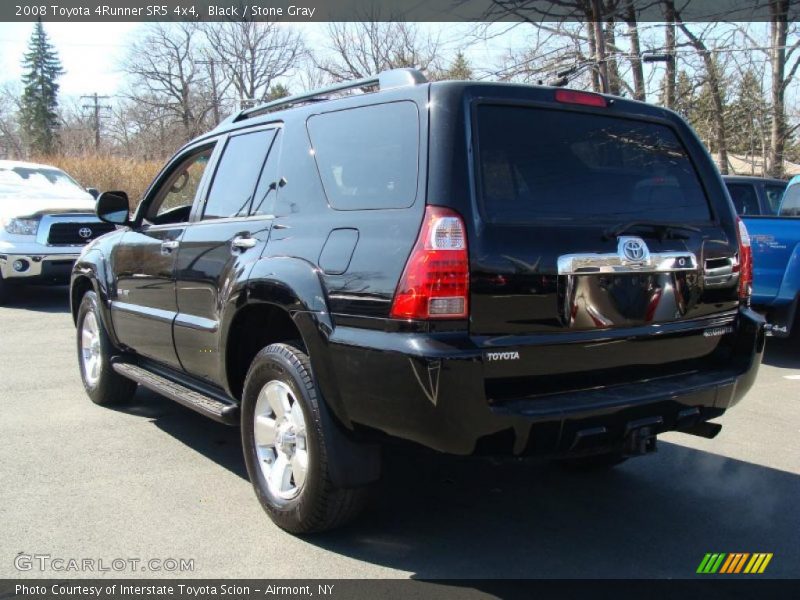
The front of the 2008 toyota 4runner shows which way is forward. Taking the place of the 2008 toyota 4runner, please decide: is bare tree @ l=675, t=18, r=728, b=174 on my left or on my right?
on my right

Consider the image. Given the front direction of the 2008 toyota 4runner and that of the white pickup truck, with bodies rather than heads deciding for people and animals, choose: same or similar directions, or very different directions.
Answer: very different directions

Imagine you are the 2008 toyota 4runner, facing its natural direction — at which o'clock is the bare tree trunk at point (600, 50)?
The bare tree trunk is roughly at 2 o'clock from the 2008 toyota 4runner.

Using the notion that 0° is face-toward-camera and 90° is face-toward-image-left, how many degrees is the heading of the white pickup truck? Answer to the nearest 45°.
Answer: approximately 315°

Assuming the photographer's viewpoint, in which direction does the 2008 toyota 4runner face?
facing away from the viewer and to the left of the viewer

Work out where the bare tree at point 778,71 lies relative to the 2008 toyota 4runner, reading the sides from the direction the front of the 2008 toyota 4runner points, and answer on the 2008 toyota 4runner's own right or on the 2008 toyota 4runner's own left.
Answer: on the 2008 toyota 4runner's own right

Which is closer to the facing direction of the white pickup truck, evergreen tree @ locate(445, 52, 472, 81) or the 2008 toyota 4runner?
the 2008 toyota 4runner

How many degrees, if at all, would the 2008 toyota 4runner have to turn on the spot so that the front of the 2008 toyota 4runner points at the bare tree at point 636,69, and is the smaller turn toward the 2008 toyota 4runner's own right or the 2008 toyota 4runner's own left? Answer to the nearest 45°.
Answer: approximately 45° to the 2008 toyota 4runner's own right

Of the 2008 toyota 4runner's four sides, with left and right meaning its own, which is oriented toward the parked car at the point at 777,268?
right

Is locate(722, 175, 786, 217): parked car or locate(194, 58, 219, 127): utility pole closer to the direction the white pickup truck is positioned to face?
the parked car

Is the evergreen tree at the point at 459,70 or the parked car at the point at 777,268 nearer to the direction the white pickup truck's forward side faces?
the parked car

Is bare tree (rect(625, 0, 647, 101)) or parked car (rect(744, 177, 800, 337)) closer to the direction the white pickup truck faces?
the parked car
